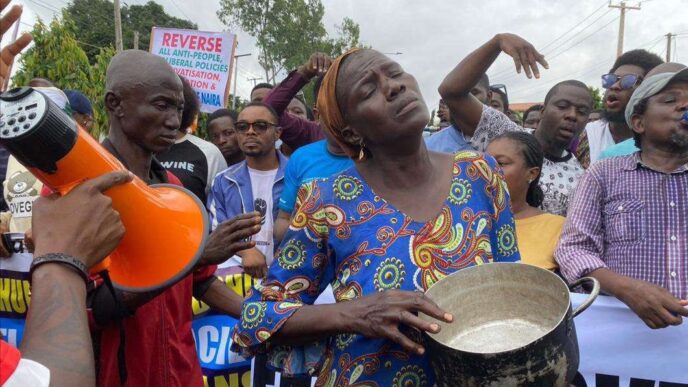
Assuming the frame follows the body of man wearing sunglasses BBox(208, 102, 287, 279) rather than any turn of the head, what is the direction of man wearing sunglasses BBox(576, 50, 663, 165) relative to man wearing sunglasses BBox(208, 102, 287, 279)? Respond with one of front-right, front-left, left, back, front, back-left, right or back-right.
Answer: left

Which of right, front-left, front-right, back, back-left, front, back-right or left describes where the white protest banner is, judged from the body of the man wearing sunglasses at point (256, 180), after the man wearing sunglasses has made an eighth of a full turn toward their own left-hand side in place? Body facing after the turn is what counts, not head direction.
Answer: front

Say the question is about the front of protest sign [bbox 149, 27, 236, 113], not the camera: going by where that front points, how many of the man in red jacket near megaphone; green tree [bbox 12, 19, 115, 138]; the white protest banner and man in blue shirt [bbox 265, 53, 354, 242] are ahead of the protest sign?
3

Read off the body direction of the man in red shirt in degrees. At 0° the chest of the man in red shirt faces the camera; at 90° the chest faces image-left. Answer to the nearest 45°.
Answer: approximately 315°

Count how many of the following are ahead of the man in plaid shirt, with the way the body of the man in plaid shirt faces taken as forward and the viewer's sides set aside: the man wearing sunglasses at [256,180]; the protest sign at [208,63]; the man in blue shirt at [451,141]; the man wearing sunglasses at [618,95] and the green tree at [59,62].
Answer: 0

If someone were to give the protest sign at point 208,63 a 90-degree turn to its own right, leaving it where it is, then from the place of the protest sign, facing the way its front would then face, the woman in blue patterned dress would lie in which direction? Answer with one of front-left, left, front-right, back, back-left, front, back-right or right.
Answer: left

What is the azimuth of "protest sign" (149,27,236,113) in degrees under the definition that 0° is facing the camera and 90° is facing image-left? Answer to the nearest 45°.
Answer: approximately 0°

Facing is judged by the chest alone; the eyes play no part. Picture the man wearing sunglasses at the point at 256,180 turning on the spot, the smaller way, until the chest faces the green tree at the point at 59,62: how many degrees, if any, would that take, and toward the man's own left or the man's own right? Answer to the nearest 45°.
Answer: approximately 180°

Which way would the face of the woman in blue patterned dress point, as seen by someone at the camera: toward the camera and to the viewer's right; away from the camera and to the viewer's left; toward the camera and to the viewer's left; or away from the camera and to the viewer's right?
toward the camera and to the viewer's right

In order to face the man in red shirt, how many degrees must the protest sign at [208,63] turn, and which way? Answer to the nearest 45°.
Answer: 0° — it already faces them

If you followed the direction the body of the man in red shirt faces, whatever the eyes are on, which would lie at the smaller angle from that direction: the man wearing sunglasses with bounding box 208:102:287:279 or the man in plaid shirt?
the man in plaid shirt

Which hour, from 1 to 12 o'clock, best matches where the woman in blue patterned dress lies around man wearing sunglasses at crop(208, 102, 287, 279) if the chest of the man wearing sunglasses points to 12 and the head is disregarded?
The woman in blue patterned dress is roughly at 12 o'clock from the man wearing sunglasses.

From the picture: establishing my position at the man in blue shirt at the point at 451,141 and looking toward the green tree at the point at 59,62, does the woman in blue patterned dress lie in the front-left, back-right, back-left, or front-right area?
back-left

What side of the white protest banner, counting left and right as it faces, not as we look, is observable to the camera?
front

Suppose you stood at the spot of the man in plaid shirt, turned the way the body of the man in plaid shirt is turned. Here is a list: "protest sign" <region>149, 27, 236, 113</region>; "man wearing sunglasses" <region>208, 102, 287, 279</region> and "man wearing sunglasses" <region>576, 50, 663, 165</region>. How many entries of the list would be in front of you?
0
